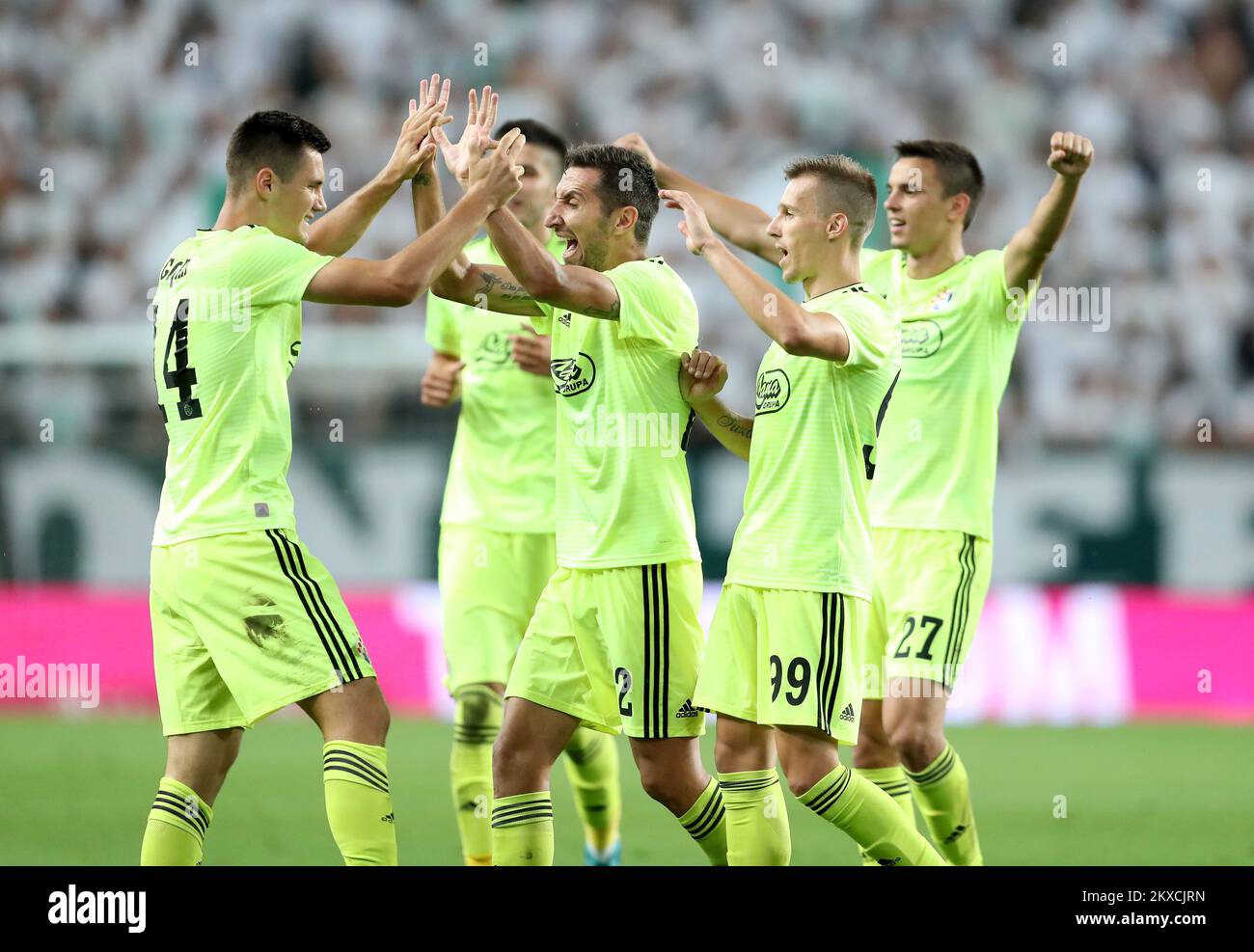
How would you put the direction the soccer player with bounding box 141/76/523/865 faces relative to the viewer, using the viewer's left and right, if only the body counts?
facing away from the viewer and to the right of the viewer

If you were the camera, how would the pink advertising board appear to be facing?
facing the viewer

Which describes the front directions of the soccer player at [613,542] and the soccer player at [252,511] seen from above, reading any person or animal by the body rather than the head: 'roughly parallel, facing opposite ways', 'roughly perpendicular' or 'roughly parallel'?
roughly parallel, facing opposite ways

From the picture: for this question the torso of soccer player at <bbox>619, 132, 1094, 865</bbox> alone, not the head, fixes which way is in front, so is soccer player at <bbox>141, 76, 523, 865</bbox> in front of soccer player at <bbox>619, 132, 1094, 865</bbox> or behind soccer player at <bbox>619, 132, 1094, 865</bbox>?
in front

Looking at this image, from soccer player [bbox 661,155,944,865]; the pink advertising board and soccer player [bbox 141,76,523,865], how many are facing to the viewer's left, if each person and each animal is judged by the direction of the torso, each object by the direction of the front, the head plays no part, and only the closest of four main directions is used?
1

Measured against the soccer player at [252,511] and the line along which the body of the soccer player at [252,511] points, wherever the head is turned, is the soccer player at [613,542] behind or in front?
in front

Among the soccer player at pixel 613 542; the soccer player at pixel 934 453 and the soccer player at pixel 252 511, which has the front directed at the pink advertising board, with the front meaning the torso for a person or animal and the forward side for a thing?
the soccer player at pixel 252 511

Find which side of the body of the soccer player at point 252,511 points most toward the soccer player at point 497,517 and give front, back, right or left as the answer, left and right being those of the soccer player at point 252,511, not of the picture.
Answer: front

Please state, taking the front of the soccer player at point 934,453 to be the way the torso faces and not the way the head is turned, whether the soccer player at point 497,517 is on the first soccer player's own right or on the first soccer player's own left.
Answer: on the first soccer player's own right

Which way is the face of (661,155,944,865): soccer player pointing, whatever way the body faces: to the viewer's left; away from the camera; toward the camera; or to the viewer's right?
to the viewer's left

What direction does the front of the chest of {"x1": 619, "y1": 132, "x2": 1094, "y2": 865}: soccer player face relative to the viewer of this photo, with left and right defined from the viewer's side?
facing the viewer and to the left of the viewer

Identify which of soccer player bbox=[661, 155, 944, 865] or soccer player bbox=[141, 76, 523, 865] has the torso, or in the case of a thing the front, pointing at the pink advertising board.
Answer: soccer player bbox=[141, 76, 523, 865]
